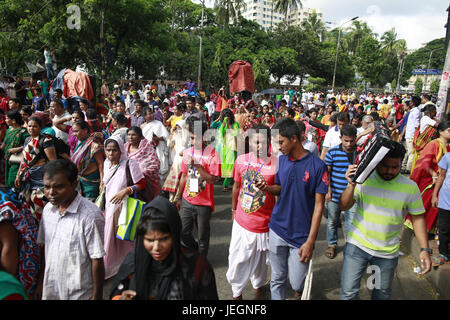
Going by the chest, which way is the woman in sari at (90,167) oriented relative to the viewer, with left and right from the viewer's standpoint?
facing the viewer and to the left of the viewer

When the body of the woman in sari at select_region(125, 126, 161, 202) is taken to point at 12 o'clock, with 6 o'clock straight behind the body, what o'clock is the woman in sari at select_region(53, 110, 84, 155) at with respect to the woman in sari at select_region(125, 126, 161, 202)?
the woman in sari at select_region(53, 110, 84, 155) is roughly at 3 o'clock from the woman in sari at select_region(125, 126, 161, 202).

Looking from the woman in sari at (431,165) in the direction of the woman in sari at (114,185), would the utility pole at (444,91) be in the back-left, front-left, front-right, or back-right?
back-right

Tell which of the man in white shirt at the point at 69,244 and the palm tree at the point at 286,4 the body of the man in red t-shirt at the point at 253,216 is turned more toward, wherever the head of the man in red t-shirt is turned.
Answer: the man in white shirt

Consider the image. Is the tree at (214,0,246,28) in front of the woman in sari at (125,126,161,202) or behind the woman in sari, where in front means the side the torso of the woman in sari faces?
behind

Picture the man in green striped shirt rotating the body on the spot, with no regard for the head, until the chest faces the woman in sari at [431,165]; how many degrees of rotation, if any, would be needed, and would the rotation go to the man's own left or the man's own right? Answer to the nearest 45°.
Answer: approximately 180°

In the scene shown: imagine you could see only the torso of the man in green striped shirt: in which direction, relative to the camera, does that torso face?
toward the camera

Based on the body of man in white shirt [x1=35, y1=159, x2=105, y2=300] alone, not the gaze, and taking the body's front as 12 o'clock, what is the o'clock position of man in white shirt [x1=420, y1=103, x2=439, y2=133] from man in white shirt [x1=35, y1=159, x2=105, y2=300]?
man in white shirt [x1=420, y1=103, x2=439, y2=133] is roughly at 7 o'clock from man in white shirt [x1=35, y1=159, x2=105, y2=300].

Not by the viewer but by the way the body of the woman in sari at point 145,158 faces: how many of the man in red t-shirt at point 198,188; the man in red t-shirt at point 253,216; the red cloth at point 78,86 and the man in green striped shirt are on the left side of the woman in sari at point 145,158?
3

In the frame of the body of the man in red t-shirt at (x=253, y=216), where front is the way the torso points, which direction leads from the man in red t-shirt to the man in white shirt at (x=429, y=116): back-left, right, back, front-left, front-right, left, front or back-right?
back-left

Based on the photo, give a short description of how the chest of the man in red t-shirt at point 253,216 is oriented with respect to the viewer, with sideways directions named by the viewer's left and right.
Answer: facing the viewer

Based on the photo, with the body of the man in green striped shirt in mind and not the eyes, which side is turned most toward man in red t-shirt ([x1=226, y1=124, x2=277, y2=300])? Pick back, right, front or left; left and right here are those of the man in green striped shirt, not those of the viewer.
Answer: right

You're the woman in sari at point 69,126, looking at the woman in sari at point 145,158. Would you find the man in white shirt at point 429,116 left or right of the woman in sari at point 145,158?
left
